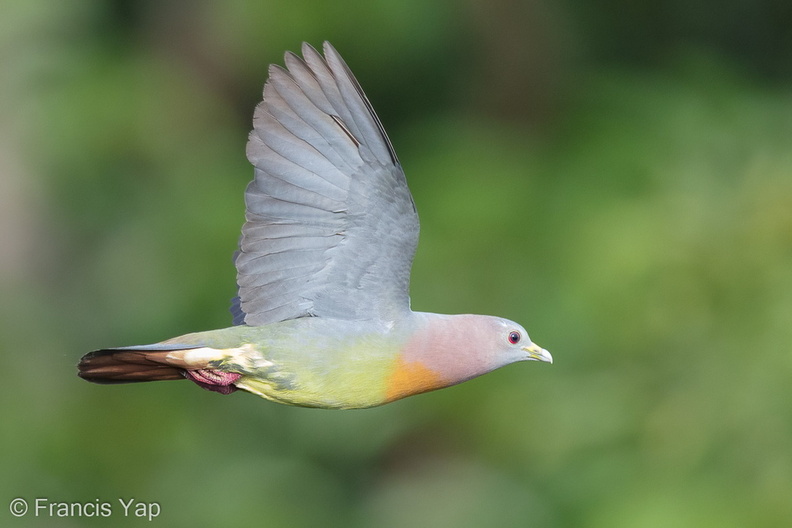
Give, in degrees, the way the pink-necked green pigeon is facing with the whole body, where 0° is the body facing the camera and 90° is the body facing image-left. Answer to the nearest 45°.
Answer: approximately 270°
